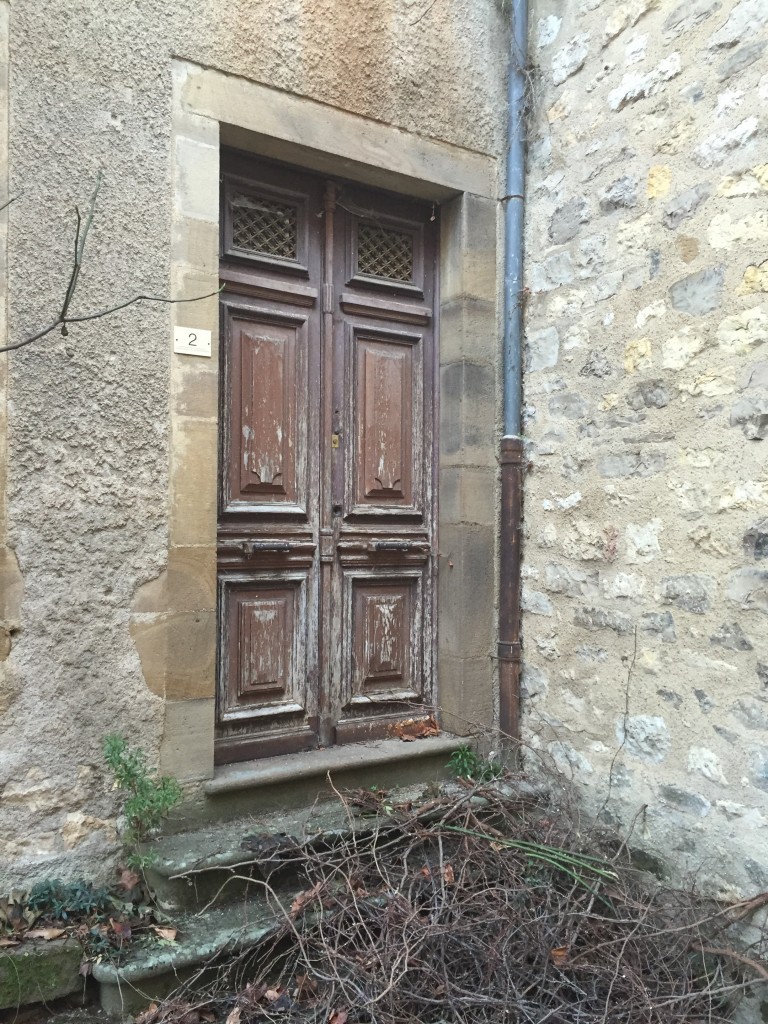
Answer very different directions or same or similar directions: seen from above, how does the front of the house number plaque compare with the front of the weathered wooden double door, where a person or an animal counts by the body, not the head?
same or similar directions

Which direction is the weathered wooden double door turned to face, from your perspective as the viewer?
facing the viewer and to the right of the viewer

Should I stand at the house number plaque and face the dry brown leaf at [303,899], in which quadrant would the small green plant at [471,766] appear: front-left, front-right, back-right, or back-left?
front-left

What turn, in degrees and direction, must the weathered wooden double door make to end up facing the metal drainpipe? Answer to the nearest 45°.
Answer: approximately 45° to its left

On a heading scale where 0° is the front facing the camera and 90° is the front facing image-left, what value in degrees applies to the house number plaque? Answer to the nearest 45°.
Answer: approximately 315°

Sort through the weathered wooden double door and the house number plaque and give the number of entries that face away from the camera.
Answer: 0
